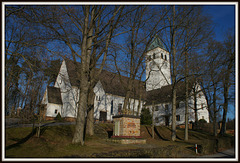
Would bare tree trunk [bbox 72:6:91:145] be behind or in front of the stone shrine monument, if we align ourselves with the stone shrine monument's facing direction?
in front

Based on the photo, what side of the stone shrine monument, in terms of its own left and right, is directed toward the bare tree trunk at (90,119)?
right

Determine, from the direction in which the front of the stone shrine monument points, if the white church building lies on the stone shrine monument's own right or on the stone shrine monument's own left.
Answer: on the stone shrine monument's own right

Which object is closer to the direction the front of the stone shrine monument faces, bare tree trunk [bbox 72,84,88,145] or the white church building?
the bare tree trunk
